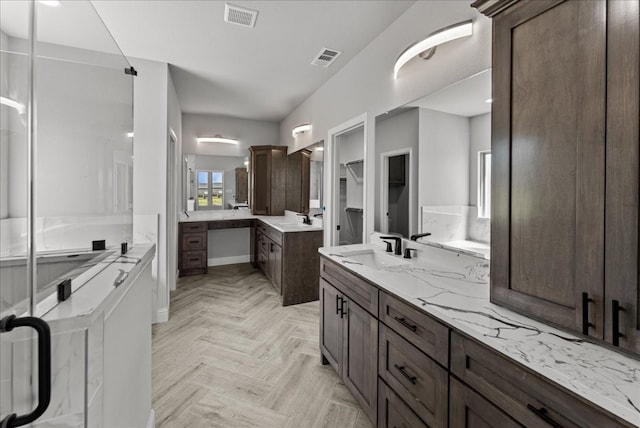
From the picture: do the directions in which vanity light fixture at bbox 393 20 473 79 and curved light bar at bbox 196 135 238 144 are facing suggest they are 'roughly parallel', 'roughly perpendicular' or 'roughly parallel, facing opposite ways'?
roughly perpendicular

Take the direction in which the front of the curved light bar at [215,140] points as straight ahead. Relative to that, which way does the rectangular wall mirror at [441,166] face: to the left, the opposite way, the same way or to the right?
to the right

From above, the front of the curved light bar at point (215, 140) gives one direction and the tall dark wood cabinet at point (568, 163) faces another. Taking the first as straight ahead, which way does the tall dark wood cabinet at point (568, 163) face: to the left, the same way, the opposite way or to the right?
to the right

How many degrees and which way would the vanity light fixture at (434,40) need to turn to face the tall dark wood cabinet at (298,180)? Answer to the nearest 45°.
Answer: approximately 90° to its right

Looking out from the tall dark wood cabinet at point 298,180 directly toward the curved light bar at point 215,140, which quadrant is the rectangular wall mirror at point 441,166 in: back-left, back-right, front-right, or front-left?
back-left

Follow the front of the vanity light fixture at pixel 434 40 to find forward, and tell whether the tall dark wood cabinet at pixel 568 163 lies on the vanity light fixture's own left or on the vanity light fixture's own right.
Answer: on the vanity light fixture's own left

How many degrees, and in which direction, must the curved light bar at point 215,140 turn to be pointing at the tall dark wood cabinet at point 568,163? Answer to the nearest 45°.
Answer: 0° — it already faces it
